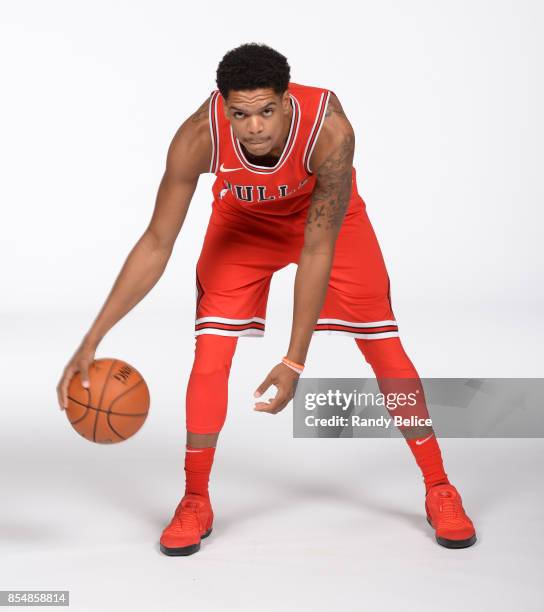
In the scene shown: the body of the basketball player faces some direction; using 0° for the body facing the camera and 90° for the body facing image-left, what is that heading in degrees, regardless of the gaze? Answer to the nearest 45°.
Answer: approximately 0°
